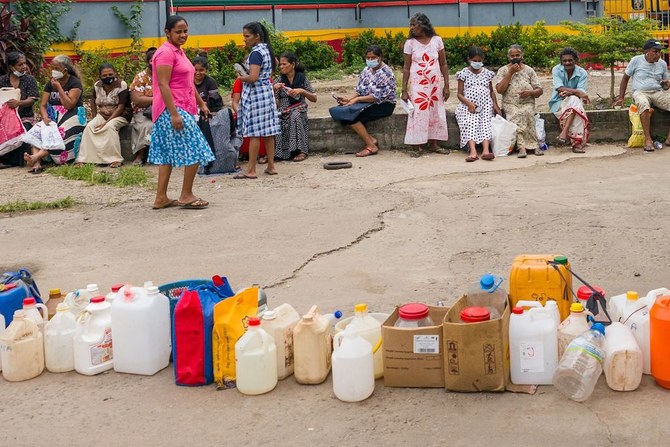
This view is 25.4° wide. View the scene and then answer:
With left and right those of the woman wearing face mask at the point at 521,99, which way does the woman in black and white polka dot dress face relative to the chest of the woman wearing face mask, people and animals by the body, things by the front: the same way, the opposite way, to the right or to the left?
the same way

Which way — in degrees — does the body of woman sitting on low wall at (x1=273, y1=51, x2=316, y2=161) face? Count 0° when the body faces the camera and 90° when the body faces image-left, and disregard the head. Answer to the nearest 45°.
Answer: approximately 45°

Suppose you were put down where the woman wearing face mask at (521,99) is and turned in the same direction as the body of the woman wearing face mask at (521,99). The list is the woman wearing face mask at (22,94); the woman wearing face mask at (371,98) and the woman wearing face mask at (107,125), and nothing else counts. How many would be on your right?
3

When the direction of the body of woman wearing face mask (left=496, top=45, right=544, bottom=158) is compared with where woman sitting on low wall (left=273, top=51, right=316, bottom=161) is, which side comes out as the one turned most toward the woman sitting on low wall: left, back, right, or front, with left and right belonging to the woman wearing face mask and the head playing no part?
right

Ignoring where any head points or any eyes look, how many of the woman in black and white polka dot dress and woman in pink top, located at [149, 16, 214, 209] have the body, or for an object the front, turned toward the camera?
1

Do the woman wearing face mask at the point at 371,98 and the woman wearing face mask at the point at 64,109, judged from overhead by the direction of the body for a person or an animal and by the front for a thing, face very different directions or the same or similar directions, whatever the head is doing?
same or similar directions

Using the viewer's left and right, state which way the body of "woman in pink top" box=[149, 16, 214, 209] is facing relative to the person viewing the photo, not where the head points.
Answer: facing to the right of the viewer

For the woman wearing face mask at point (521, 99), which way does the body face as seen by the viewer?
toward the camera

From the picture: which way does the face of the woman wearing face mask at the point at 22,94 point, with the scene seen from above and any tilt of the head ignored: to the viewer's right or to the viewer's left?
to the viewer's right

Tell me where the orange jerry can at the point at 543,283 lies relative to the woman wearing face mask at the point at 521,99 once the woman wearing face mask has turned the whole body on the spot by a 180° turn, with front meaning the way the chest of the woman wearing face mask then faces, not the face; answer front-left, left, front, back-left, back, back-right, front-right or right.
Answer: back

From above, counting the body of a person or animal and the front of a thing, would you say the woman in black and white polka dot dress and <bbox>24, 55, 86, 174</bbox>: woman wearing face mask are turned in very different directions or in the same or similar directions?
same or similar directions

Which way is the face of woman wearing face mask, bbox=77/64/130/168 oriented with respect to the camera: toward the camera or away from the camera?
toward the camera

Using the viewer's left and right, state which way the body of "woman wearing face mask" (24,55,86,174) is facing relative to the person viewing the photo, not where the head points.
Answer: facing the viewer and to the left of the viewer

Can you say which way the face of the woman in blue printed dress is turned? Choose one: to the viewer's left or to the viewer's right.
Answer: to the viewer's left
